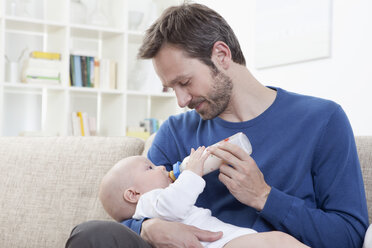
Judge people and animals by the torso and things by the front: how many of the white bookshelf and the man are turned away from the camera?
0

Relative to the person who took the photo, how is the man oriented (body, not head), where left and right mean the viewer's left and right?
facing the viewer and to the left of the viewer

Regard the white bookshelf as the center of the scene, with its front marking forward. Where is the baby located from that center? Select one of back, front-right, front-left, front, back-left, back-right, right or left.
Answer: front-right

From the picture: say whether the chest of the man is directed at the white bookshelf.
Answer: no

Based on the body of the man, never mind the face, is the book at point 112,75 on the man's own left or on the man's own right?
on the man's own right

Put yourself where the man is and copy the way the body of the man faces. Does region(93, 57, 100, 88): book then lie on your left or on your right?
on your right

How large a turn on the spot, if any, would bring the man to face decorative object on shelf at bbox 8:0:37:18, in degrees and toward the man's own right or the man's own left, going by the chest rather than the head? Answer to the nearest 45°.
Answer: approximately 90° to the man's own right

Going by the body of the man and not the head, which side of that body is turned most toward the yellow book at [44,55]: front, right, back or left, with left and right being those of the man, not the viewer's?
right

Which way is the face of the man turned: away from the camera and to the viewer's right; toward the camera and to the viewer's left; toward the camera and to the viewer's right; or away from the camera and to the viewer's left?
toward the camera and to the viewer's left

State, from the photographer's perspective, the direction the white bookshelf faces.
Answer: facing the viewer and to the right of the viewer

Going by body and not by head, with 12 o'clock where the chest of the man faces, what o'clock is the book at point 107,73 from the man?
The book is roughly at 4 o'clock from the man.
